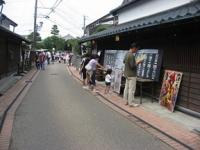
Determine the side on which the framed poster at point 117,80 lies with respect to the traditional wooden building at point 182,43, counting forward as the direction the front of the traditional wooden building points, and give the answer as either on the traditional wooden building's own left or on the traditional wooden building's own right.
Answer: on the traditional wooden building's own right

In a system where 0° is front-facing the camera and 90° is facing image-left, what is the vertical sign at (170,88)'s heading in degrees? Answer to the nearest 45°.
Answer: approximately 45°

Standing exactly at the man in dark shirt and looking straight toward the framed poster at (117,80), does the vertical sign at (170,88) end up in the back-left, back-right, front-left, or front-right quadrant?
back-right

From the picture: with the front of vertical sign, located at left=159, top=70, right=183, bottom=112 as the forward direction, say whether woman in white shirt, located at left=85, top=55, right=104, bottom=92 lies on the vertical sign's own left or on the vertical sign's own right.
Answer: on the vertical sign's own right

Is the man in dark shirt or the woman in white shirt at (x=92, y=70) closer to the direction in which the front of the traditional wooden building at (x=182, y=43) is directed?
the man in dark shirt
